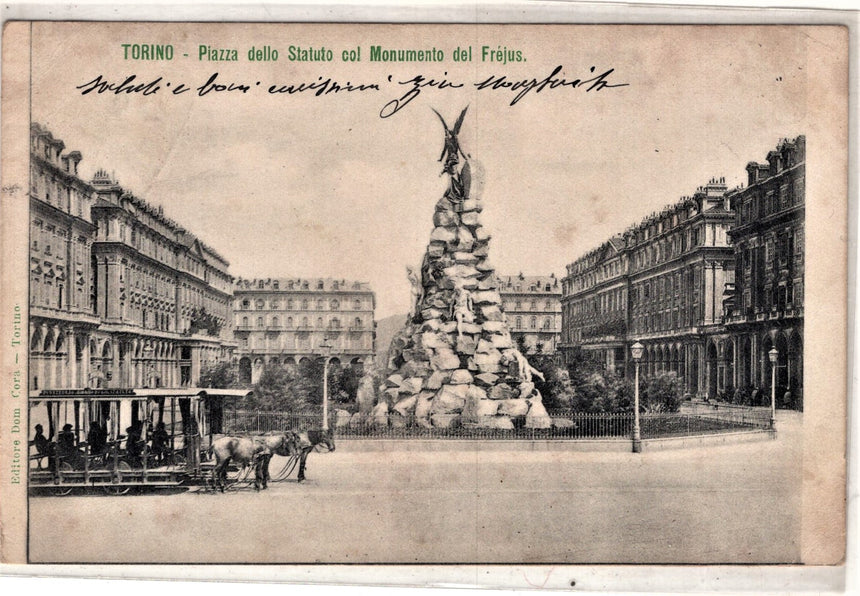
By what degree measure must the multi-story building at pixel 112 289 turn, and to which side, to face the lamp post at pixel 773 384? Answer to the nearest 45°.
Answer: approximately 45° to its left

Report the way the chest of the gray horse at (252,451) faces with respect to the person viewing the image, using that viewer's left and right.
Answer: facing to the right of the viewer

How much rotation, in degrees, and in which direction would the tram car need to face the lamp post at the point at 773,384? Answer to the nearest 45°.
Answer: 0° — it already faces it

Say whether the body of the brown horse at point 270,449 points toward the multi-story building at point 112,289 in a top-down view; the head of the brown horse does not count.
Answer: no

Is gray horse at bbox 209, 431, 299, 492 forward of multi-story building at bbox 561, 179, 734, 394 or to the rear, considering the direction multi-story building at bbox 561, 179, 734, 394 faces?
forward

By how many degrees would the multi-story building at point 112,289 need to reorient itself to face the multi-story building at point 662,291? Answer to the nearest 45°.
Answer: approximately 45° to its left

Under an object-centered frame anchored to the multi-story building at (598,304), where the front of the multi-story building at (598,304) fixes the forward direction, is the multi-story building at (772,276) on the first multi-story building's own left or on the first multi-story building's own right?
on the first multi-story building's own left

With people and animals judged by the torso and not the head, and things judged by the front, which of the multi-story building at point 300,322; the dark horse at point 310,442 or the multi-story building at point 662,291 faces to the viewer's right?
the dark horse

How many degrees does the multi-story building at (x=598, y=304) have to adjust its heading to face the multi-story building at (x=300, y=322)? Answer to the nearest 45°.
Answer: approximately 45° to its right

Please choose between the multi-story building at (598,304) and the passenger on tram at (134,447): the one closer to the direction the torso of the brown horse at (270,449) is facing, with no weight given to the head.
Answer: the multi-story building

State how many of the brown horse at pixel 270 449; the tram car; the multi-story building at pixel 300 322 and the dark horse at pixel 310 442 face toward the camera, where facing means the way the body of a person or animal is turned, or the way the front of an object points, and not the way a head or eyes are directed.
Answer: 1

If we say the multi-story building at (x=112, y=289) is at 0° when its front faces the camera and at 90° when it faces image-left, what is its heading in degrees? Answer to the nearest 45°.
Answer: approximately 315°

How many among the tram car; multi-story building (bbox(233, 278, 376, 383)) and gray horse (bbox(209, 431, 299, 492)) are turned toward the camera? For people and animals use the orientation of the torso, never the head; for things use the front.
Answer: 1

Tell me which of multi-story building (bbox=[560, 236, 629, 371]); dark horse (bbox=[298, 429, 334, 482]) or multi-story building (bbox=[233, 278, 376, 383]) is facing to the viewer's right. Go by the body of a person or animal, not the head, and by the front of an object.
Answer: the dark horse

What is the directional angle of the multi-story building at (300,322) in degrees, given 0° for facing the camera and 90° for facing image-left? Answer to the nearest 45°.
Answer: approximately 0°
